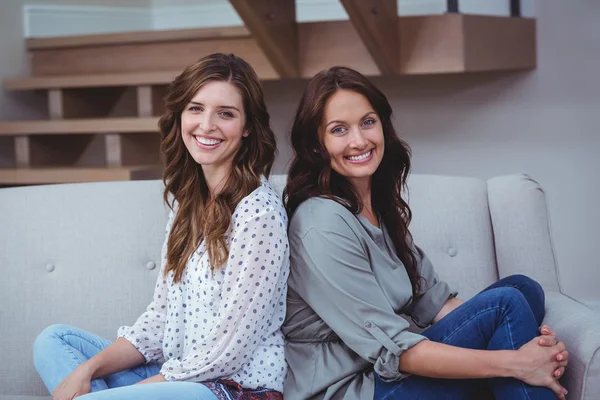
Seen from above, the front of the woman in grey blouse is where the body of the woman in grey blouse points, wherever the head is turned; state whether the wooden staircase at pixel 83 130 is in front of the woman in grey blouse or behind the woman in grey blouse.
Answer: behind

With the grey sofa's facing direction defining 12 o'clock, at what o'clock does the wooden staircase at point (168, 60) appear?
The wooden staircase is roughly at 6 o'clock from the grey sofa.

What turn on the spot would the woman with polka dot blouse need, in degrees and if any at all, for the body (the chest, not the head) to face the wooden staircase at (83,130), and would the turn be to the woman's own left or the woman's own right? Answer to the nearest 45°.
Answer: approximately 135° to the woman's own right

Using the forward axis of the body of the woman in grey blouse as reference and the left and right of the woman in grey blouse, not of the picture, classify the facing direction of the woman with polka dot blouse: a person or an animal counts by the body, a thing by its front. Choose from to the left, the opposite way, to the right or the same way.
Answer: to the right

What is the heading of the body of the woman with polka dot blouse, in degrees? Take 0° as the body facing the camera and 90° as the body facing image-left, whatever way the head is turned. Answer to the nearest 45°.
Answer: approximately 45°

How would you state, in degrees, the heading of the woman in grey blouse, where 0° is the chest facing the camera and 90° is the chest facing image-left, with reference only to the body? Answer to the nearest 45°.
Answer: approximately 315°
